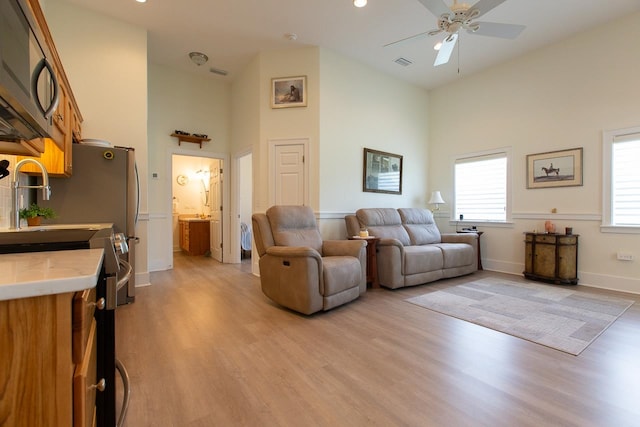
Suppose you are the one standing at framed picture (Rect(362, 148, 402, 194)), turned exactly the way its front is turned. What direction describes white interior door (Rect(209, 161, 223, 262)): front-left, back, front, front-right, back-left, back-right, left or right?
back-right

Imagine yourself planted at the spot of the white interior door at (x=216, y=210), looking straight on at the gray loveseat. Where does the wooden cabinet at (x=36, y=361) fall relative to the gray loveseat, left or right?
right

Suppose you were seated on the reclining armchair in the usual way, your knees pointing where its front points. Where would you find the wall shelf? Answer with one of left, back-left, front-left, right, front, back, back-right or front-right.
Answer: back

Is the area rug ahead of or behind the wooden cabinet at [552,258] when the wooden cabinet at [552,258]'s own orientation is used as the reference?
ahead

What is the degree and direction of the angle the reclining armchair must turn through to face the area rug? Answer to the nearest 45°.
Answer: approximately 45° to its left

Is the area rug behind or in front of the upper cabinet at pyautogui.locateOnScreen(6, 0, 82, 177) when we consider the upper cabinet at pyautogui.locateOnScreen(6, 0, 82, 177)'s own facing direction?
in front

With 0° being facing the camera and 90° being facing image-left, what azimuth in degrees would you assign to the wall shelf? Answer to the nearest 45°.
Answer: approximately 0°

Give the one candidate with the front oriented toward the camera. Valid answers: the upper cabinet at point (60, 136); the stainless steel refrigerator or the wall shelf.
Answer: the wall shelf

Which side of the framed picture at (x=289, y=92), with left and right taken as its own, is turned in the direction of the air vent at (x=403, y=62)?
left

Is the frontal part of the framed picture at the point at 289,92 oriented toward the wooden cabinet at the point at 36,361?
yes

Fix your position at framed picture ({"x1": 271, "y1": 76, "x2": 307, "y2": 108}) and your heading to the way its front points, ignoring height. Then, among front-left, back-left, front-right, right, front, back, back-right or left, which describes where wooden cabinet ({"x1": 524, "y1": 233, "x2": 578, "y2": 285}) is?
left

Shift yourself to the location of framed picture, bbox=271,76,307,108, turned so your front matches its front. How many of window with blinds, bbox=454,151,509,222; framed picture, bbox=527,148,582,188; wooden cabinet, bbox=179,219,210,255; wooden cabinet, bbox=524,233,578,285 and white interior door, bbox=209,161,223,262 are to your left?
3

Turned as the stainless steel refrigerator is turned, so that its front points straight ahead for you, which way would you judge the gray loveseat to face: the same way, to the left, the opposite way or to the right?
to the right

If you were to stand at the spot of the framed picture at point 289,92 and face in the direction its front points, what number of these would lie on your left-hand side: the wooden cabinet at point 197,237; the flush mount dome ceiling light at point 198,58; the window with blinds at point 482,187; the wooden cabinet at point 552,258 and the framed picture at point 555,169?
3
